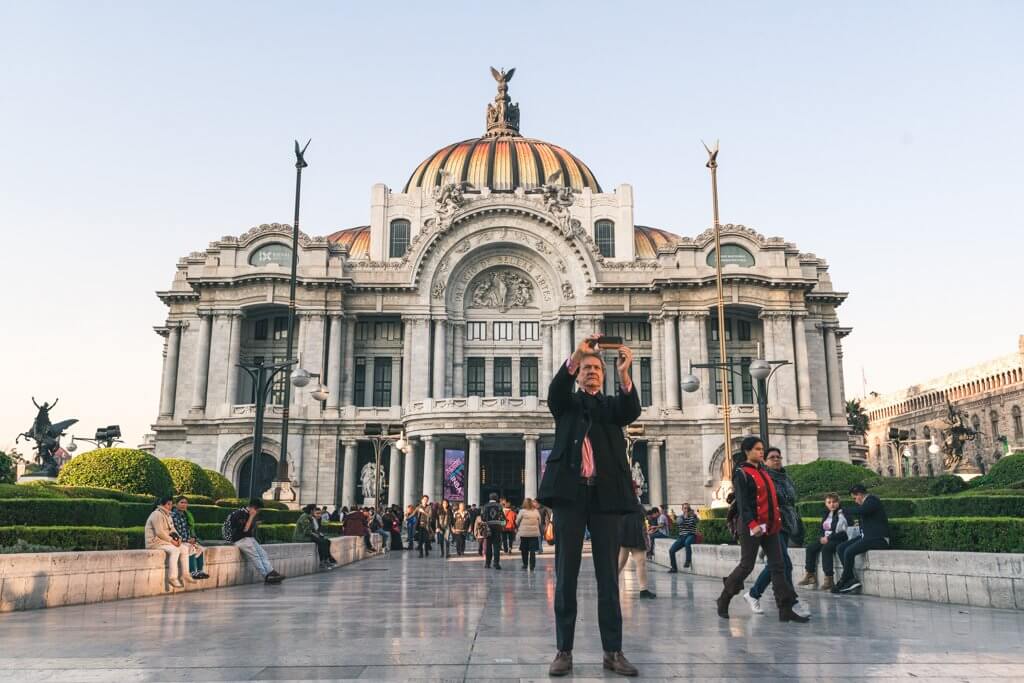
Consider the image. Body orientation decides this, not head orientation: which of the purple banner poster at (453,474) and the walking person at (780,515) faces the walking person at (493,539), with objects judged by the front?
the purple banner poster

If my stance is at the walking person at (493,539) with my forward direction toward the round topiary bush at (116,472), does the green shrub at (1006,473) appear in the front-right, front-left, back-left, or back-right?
back-right

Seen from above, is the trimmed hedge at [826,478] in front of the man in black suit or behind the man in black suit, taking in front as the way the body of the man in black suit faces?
behind

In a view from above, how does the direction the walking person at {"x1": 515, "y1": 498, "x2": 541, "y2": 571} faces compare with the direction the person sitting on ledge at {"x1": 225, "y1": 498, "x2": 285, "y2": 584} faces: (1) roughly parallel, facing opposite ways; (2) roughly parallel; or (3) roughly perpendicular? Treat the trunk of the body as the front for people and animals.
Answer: roughly perpendicular

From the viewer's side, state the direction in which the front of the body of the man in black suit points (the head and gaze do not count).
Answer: toward the camera

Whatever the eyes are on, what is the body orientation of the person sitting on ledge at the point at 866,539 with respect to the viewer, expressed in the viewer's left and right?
facing to the left of the viewer

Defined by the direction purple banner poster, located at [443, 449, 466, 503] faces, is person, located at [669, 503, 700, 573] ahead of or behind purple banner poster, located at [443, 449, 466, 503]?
ahead

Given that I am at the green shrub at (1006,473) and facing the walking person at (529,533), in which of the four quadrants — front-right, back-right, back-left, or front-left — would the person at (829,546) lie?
front-left

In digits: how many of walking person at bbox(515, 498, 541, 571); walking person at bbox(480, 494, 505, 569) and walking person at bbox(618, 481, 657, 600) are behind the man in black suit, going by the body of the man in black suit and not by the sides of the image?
3

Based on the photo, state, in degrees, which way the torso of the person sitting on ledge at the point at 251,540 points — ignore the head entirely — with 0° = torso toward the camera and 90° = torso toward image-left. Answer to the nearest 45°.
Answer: approximately 270°

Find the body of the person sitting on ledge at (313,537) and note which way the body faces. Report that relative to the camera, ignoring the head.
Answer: to the viewer's right

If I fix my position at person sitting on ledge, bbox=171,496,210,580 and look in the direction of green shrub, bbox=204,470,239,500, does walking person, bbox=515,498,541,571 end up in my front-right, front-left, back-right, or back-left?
front-right
